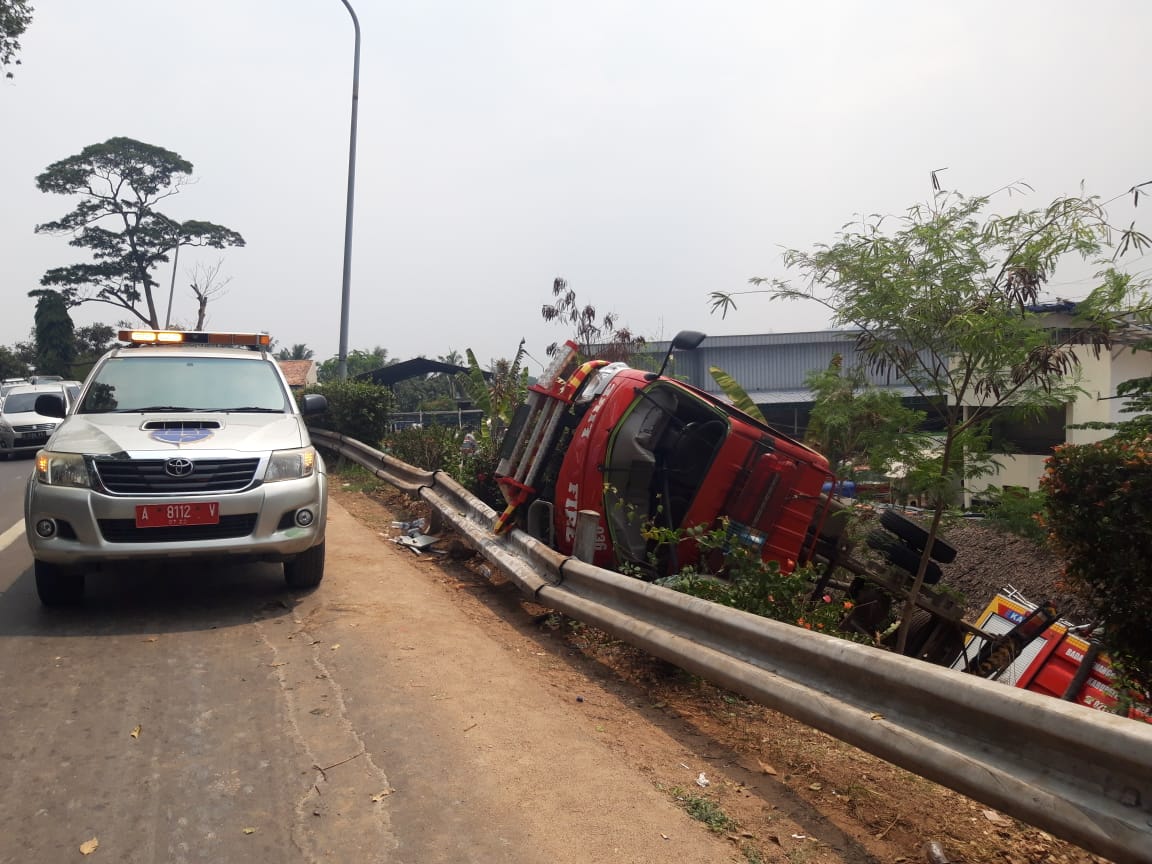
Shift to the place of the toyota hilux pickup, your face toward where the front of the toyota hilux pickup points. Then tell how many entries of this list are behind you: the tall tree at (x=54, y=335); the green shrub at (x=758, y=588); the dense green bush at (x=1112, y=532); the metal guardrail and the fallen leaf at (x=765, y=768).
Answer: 1

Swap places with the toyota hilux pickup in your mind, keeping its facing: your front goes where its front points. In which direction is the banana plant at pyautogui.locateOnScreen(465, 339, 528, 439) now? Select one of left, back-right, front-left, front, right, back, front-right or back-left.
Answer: back-left

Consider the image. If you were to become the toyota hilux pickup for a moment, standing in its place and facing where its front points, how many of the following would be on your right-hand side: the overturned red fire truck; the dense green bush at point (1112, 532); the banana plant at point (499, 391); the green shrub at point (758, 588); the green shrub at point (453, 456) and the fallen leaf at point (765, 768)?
0

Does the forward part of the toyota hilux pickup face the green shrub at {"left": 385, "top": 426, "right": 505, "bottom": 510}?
no

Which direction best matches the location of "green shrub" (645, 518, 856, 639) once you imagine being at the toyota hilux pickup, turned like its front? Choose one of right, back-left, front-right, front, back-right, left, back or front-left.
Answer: front-left

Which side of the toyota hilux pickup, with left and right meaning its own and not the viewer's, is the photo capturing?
front

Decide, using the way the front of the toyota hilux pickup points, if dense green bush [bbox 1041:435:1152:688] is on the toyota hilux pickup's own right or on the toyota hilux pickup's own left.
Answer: on the toyota hilux pickup's own left

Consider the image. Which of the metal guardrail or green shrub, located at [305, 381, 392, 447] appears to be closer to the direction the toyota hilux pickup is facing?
the metal guardrail

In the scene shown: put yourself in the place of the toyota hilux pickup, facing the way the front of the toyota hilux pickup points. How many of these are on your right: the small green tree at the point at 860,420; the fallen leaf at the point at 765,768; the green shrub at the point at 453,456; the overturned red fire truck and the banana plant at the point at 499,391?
0

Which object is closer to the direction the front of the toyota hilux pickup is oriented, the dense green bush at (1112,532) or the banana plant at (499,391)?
the dense green bush

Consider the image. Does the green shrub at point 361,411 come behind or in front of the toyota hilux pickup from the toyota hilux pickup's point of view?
behind

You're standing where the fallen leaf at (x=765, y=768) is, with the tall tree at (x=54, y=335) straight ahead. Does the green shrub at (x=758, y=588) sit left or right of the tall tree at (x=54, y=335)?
right

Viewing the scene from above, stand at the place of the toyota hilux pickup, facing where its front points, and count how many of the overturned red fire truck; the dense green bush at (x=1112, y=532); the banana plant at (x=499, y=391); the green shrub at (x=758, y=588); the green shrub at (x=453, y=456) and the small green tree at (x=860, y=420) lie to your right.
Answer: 0

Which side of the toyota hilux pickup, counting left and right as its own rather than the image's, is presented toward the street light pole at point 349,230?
back

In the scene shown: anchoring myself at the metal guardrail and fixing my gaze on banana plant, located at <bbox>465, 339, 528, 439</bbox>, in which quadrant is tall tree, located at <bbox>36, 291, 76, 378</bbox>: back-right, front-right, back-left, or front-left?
front-left

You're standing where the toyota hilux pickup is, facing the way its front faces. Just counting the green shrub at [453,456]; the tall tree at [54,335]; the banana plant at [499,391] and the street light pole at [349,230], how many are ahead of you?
0

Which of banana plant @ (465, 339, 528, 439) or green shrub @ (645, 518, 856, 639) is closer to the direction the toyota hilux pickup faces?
the green shrub

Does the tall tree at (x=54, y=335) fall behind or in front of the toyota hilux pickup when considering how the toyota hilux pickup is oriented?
behind

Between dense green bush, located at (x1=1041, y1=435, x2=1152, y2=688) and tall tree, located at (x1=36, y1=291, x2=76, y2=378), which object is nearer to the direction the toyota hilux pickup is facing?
the dense green bush

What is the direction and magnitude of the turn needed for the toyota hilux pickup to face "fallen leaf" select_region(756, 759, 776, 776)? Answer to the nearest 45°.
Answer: approximately 45° to its left
